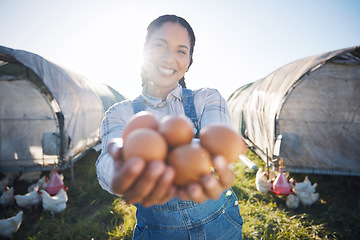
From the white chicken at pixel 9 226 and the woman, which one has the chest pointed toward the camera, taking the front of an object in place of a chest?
the woman

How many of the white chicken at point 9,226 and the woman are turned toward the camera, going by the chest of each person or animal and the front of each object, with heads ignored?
1

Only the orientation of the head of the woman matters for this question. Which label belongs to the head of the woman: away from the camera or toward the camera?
toward the camera

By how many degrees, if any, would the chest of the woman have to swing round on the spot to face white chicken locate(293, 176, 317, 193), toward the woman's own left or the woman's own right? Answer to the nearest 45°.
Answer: approximately 135° to the woman's own left

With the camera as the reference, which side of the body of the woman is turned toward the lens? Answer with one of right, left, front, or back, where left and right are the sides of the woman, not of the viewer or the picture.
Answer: front

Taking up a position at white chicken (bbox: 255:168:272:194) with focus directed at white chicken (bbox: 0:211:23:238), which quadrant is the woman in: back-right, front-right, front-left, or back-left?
front-left

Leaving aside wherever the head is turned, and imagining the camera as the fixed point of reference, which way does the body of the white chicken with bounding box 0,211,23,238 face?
to the viewer's left

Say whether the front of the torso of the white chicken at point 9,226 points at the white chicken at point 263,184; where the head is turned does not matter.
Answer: no

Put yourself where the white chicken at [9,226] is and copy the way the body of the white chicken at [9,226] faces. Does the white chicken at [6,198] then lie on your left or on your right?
on your right

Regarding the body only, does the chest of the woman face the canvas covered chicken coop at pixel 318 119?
no

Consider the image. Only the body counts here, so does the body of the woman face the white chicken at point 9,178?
no
